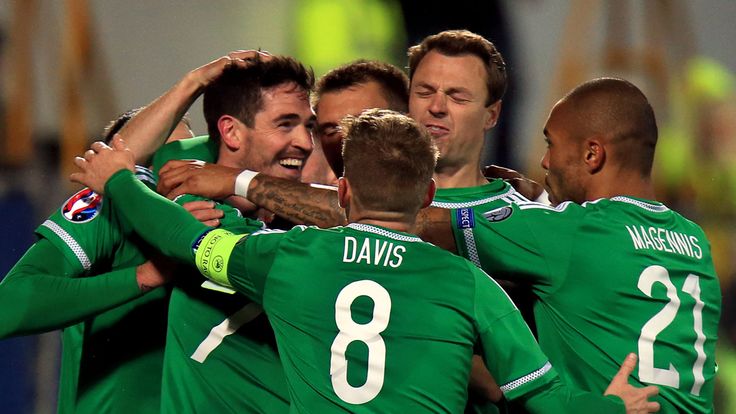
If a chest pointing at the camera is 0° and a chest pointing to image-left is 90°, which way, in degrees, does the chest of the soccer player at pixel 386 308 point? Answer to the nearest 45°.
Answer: approximately 180°

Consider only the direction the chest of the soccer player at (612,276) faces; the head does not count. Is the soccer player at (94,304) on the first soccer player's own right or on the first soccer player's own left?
on the first soccer player's own left

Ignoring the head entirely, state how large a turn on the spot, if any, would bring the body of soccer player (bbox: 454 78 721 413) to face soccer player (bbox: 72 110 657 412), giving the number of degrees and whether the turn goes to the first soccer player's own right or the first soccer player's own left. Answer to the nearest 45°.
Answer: approximately 90° to the first soccer player's own left

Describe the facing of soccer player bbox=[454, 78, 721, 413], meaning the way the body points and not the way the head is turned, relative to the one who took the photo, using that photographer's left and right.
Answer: facing away from the viewer and to the left of the viewer

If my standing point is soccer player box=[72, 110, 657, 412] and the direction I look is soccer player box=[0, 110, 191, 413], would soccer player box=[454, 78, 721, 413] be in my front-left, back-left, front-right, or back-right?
back-right

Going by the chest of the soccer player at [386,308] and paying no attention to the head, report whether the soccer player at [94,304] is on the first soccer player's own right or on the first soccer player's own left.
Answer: on the first soccer player's own left
